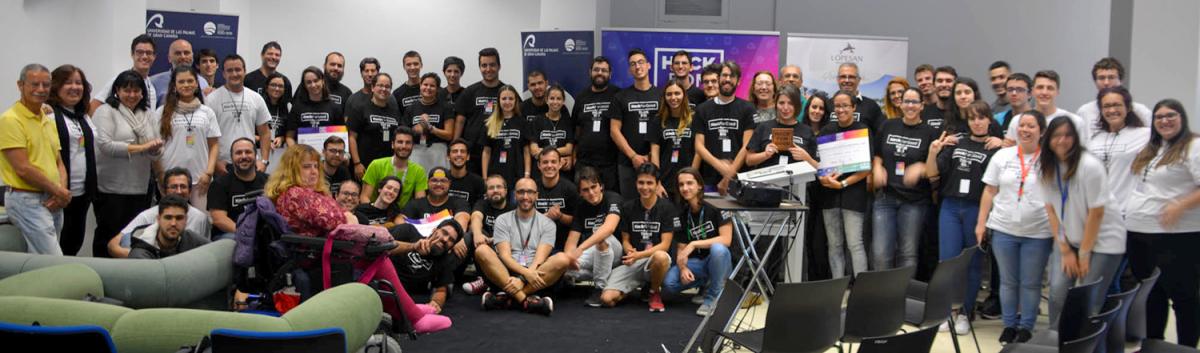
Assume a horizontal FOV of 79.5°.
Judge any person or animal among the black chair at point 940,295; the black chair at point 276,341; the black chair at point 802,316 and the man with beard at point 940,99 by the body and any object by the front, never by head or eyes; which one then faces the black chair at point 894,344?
the man with beard

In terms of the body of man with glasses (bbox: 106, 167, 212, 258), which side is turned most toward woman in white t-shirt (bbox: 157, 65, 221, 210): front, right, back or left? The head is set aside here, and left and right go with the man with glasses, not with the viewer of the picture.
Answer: back

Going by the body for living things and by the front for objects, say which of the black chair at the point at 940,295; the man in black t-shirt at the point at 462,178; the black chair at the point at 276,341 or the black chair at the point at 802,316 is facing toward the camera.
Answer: the man in black t-shirt

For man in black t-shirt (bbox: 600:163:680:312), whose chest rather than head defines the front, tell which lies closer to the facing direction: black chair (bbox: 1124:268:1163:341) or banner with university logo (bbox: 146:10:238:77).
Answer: the black chair

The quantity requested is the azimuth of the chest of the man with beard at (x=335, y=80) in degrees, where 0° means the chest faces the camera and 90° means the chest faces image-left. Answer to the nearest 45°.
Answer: approximately 0°

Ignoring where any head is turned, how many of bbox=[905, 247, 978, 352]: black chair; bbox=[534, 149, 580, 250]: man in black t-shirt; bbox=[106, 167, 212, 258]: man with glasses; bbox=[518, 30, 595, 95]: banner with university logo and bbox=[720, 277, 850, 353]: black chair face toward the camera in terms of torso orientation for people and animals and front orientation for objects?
3

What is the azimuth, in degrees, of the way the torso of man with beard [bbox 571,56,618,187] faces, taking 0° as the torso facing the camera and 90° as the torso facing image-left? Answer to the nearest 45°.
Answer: approximately 0°

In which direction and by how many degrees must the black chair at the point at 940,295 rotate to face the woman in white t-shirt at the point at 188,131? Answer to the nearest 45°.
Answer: approximately 45° to its left
